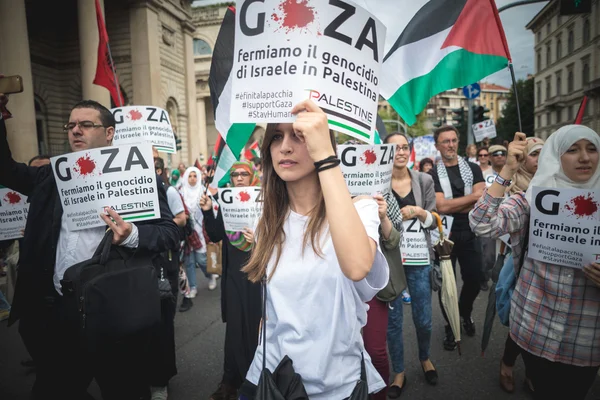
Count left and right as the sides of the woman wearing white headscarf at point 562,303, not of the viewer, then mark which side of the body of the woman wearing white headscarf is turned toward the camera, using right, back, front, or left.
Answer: front

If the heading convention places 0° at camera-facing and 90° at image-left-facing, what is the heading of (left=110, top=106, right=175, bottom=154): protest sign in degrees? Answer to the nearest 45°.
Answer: approximately 0°

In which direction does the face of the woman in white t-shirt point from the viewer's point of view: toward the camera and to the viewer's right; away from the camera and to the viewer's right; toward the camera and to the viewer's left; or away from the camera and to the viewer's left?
toward the camera and to the viewer's left

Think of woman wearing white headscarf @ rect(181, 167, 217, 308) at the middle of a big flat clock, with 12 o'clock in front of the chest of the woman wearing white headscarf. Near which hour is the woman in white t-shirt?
The woman in white t-shirt is roughly at 12 o'clock from the woman wearing white headscarf.

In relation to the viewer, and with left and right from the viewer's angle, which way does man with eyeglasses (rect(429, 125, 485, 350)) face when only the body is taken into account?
facing the viewer

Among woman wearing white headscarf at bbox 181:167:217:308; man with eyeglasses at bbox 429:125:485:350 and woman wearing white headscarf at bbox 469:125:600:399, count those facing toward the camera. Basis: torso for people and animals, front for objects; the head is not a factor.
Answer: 3

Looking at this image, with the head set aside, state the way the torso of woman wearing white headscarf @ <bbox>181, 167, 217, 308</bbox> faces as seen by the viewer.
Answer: toward the camera

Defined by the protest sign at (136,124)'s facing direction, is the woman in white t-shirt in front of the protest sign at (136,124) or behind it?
in front

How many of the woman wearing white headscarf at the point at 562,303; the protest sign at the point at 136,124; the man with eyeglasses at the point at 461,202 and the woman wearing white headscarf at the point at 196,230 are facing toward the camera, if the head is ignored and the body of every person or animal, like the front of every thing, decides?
4

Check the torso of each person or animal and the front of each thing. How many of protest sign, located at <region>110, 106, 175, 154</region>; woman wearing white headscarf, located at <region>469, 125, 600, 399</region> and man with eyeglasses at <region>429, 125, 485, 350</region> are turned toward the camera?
3
